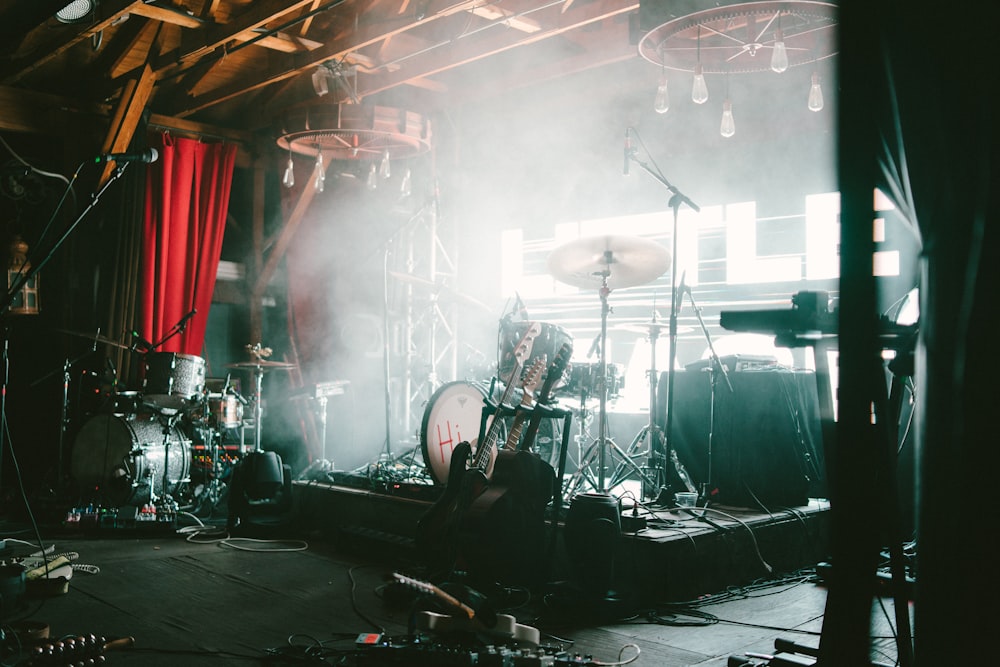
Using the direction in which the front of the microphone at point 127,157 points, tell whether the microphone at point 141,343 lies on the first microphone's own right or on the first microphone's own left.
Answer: on the first microphone's own left

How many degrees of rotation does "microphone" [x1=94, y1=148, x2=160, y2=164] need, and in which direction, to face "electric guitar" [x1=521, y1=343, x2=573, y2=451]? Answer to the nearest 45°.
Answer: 0° — it already faces it

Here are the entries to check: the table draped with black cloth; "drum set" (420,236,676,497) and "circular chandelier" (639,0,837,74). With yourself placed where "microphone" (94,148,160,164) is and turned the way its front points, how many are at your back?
0

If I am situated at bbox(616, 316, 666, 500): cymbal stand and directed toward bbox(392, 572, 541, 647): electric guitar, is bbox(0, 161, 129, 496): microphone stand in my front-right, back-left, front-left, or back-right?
front-right

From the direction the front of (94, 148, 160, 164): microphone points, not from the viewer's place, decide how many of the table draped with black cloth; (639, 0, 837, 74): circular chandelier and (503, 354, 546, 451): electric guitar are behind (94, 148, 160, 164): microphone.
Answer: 0

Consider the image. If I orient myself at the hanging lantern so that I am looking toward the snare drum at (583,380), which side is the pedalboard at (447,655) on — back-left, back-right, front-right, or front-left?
front-right

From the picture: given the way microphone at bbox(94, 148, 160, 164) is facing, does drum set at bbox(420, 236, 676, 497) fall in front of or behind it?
in front

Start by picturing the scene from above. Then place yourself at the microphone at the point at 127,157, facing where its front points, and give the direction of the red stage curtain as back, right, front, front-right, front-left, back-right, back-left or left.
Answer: left

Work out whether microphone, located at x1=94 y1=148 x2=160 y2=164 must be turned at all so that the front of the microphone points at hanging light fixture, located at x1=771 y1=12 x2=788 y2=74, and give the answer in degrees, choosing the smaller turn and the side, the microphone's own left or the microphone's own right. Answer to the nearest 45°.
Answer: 0° — it already faces it

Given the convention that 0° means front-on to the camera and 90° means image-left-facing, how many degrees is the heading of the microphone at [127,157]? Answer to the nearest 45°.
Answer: approximately 270°

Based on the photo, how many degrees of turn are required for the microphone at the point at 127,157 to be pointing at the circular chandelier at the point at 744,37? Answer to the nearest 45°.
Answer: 0° — it already faces it
